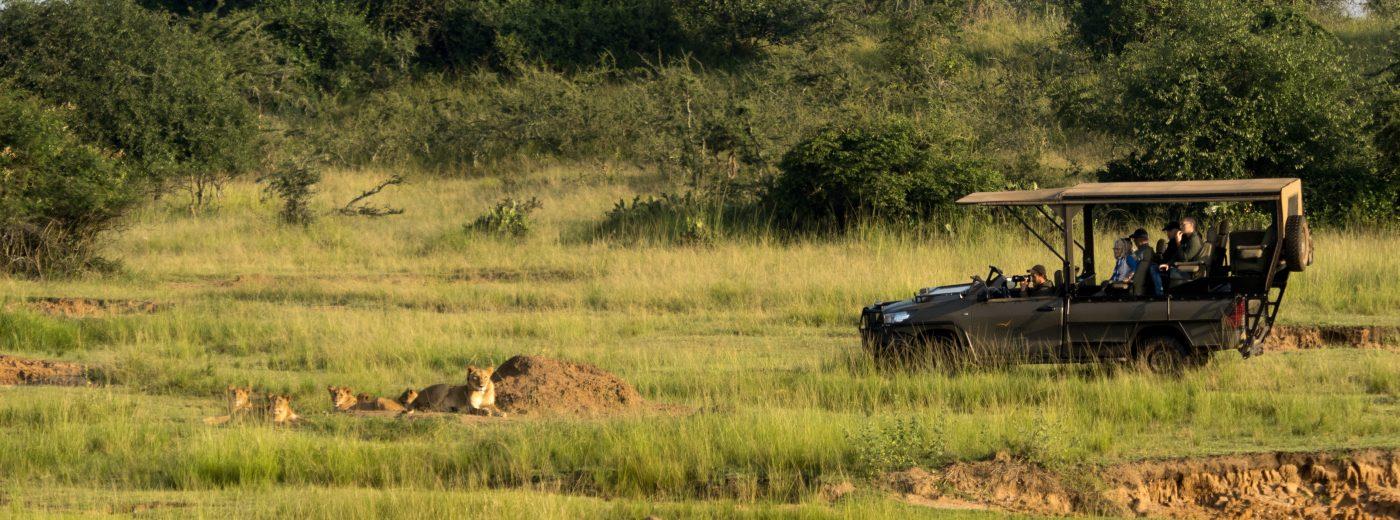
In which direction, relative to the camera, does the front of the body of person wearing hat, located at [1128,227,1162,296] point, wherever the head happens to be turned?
to the viewer's left

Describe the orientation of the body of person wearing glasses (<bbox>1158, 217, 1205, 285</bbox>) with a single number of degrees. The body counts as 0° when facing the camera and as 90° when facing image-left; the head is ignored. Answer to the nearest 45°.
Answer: approximately 90°

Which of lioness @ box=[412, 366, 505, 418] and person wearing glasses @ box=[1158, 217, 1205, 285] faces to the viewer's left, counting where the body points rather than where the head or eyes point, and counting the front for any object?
the person wearing glasses

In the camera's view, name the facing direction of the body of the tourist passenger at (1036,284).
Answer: to the viewer's left

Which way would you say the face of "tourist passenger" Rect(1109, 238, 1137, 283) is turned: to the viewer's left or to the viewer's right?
to the viewer's left

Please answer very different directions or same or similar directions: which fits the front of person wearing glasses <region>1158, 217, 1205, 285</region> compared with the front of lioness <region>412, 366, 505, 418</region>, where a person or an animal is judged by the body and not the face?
very different directions

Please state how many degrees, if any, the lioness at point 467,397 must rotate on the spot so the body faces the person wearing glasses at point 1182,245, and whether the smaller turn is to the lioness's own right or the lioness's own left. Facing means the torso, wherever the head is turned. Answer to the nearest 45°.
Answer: approximately 45° to the lioness's own left

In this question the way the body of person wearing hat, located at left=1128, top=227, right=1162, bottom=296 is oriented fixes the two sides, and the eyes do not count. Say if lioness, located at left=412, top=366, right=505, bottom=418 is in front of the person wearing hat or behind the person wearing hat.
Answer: in front

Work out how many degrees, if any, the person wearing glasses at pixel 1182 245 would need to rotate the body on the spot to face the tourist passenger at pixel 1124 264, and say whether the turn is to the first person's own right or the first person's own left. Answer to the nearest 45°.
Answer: approximately 45° to the first person's own left

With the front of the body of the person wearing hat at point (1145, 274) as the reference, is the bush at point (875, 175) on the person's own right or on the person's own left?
on the person's own right

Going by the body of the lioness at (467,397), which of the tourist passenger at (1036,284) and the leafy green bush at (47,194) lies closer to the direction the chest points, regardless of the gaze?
the tourist passenger

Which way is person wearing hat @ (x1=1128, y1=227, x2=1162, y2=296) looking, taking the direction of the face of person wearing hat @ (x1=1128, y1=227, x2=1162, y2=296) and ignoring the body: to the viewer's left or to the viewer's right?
to the viewer's left

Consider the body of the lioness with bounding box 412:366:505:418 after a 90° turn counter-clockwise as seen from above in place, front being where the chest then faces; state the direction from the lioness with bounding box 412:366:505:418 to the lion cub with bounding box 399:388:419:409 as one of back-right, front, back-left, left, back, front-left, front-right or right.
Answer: left
